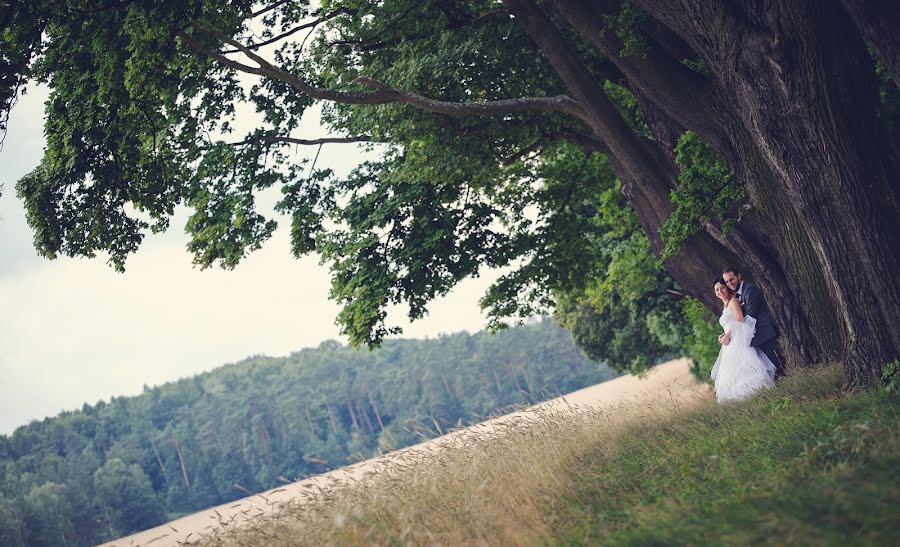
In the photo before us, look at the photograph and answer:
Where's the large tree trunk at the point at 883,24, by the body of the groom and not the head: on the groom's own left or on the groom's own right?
on the groom's own left

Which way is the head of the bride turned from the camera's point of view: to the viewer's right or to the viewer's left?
to the viewer's left

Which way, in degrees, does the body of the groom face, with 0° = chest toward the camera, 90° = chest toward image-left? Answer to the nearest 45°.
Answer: approximately 90°
